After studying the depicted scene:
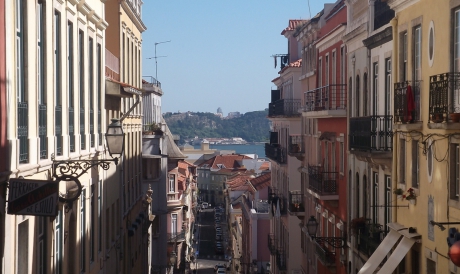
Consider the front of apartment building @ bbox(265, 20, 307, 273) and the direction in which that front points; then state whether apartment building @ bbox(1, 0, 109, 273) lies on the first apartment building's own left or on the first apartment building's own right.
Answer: on the first apartment building's own left

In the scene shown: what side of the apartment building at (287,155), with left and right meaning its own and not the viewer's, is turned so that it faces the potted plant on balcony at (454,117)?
left

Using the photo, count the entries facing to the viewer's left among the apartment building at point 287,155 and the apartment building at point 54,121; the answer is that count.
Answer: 1

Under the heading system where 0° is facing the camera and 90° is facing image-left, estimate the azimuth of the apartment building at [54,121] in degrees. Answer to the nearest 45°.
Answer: approximately 315°

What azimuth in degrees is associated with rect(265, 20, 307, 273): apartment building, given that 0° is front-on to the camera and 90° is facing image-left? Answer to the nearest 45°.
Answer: approximately 90°

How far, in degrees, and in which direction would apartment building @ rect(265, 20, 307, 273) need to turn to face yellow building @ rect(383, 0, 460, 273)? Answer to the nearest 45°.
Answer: approximately 90° to its left

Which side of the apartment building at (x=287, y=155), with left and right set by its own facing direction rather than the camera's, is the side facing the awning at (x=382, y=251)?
left

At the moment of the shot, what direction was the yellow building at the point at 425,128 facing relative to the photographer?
facing the viewer and to the left of the viewer
